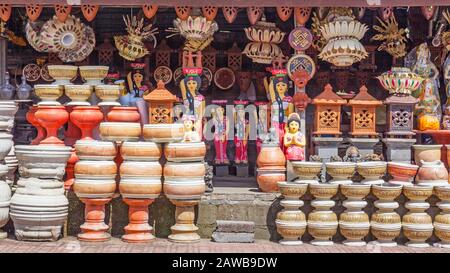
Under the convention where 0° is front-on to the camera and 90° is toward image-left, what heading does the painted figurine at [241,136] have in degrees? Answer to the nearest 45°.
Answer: approximately 0°

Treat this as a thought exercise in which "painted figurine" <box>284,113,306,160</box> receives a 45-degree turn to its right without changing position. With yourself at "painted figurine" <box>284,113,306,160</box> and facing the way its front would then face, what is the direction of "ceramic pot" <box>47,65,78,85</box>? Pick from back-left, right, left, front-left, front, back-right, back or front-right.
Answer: front-right

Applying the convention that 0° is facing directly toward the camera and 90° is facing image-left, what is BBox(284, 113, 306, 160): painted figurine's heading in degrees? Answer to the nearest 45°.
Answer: approximately 0°

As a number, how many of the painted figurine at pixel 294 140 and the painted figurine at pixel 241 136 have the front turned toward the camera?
2

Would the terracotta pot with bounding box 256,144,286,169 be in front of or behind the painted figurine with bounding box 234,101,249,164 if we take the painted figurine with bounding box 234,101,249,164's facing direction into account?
in front

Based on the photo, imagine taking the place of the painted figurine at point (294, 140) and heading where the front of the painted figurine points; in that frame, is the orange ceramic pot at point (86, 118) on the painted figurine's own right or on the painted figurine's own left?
on the painted figurine's own right
